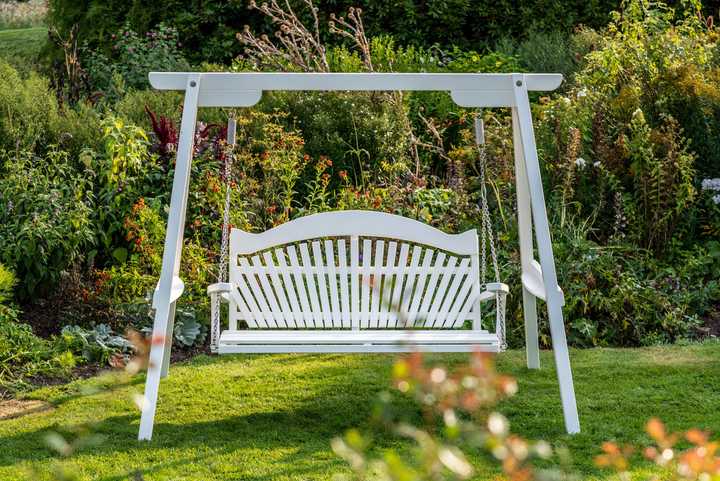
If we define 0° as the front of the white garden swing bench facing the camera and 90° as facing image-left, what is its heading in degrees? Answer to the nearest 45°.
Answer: approximately 0°

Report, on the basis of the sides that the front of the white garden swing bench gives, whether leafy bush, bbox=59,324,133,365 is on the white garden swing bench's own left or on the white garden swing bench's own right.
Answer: on the white garden swing bench's own right

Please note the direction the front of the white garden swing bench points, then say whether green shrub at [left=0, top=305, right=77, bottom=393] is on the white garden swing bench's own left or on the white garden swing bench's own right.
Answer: on the white garden swing bench's own right
